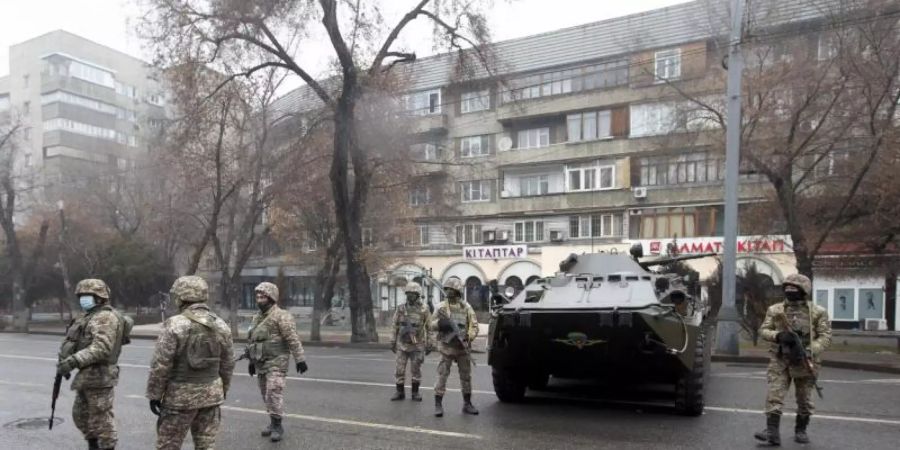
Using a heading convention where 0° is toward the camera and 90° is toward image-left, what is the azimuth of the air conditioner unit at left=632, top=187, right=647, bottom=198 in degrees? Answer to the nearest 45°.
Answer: approximately 0°

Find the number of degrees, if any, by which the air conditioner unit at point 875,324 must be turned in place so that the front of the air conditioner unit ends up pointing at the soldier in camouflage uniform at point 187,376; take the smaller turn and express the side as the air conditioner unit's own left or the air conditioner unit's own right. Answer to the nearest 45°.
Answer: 0° — it already faces them

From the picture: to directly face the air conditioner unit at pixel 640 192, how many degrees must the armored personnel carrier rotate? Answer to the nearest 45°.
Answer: approximately 180°

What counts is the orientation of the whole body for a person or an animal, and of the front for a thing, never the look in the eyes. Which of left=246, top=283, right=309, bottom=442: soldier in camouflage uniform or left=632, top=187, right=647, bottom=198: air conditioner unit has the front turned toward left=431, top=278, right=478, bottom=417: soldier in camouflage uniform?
the air conditioner unit

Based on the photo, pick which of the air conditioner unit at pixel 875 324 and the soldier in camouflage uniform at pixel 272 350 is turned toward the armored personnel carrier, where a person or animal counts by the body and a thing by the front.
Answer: the air conditioner unit

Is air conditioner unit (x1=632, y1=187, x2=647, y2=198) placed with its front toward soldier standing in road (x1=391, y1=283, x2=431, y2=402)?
yes
